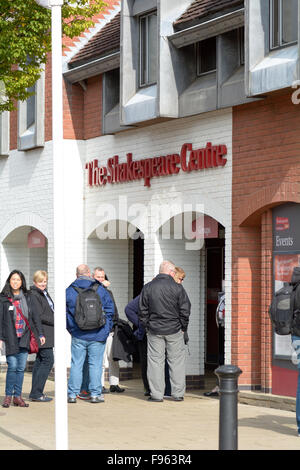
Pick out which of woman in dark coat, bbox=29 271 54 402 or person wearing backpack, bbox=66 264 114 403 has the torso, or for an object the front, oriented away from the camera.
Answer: the person wearing backpack

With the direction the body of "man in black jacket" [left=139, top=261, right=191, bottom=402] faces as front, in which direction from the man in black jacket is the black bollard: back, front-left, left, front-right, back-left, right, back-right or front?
back

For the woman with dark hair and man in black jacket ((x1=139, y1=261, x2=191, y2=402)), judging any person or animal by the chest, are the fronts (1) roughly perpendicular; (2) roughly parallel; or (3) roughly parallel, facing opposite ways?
roughly parallel, facing opposite ways

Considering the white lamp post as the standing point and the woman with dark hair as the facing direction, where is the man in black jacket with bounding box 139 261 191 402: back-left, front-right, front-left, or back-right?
front-right

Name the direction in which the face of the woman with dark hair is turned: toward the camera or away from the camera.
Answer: toward the camera

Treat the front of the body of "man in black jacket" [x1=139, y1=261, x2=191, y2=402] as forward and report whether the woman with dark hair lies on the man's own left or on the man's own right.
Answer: on the man's own left

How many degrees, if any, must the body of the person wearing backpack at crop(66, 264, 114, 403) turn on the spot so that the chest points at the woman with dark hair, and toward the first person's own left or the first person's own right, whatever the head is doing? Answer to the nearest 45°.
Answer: approximately 135° to the first person's own left

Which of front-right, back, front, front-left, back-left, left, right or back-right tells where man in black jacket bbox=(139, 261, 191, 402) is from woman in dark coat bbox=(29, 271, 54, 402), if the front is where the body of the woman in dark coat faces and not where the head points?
front-left

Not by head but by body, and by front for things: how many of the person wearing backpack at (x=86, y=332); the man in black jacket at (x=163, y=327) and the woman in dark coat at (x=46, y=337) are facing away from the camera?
2

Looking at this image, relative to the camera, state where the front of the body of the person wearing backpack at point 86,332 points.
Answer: away from the camera

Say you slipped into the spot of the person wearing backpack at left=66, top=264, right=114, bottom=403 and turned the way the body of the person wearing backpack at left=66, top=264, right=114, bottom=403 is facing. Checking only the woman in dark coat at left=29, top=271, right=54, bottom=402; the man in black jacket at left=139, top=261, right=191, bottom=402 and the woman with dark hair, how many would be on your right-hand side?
1

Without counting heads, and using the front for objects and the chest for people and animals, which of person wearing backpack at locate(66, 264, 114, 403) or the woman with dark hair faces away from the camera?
the person wearing backpack

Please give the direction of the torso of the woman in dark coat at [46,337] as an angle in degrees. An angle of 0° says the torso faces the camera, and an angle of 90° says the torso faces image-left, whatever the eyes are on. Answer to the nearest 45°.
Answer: approximately 315°

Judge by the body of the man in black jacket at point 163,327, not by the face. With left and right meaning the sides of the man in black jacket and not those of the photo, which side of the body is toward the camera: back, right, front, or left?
back

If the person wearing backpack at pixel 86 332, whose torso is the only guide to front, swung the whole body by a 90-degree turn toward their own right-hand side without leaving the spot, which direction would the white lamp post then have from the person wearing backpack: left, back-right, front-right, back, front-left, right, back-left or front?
right

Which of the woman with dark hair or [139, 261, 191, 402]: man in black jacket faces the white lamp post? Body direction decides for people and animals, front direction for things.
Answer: the woman with dark hair

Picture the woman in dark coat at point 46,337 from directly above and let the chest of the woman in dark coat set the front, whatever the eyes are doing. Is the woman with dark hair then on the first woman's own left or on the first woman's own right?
on the first woman's own right

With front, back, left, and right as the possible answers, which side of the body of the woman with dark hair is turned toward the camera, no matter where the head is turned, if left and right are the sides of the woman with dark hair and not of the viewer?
front
